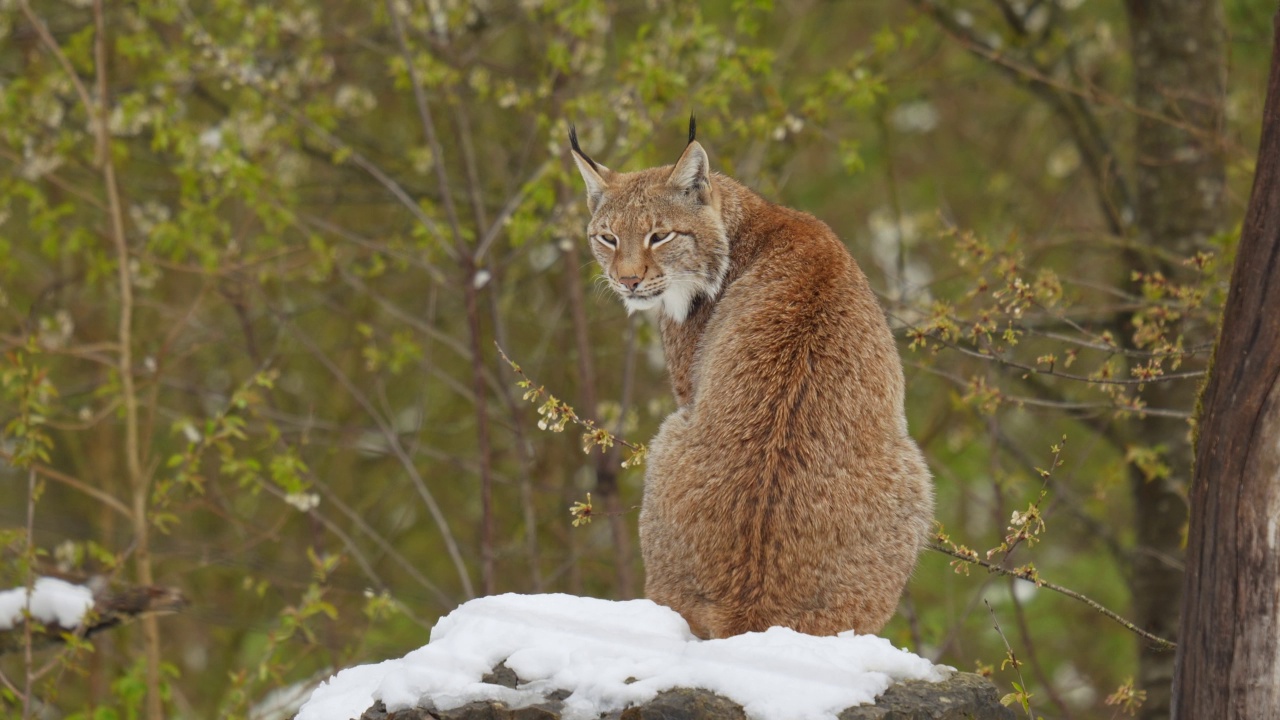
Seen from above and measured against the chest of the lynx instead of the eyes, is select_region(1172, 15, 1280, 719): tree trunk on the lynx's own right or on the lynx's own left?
on the lynx's own right

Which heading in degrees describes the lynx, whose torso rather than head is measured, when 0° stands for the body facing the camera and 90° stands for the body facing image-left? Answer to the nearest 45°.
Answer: approximately 180°

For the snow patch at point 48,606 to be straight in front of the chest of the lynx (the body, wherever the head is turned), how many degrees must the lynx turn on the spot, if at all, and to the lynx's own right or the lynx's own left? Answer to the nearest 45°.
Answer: approximately 45° to the lynx's own left

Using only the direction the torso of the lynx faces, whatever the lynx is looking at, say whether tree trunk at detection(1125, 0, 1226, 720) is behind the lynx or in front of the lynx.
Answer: in front

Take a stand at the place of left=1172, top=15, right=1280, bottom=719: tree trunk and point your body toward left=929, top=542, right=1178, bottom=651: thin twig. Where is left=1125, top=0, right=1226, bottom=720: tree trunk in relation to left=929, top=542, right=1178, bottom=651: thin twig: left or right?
right

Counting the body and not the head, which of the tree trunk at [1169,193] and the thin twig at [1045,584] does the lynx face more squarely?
the tree trunk

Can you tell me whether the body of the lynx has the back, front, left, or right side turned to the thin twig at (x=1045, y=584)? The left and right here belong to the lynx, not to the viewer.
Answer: right
